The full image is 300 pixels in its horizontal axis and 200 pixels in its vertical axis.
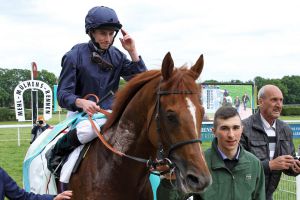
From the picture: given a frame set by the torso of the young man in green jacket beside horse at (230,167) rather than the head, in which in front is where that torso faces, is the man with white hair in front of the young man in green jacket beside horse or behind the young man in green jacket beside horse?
behind

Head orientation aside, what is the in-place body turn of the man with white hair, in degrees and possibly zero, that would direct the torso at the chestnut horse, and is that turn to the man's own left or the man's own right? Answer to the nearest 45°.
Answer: approximately 90° to the man's own right

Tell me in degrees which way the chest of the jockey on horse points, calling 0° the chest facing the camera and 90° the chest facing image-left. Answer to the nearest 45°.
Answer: approximately 315°

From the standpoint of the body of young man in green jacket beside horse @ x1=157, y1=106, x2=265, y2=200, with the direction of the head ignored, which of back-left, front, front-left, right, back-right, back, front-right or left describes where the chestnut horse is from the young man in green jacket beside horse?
right

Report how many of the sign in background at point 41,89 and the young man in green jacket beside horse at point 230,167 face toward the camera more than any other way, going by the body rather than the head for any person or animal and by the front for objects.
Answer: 2

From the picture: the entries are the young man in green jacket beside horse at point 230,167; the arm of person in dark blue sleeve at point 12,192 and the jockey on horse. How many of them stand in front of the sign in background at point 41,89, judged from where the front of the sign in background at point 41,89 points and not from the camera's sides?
3

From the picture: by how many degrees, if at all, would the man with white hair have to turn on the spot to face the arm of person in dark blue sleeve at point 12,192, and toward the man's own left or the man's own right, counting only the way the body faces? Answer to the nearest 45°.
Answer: approximately 90° to the man's own right
